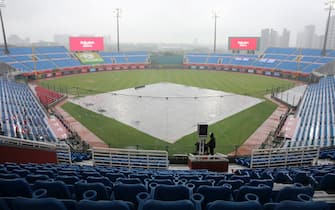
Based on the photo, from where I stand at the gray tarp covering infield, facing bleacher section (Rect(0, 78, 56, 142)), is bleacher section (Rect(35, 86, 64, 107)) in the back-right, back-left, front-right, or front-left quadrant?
front-right

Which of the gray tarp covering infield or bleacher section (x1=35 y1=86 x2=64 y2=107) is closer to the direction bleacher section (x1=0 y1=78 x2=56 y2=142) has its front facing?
the gray tarp covering infield

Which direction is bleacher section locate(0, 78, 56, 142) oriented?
to the viewer's right

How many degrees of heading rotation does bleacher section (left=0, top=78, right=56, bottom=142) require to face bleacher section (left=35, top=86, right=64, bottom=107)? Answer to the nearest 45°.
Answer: approximately 90° to its left

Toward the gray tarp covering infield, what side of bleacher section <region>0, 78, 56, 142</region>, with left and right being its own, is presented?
front
